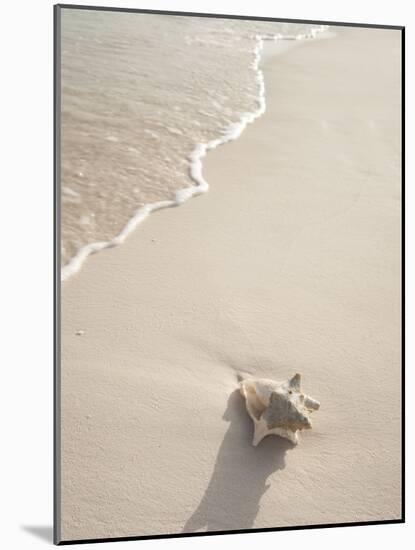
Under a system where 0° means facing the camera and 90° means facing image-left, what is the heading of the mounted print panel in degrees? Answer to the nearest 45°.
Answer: approximately 315°
